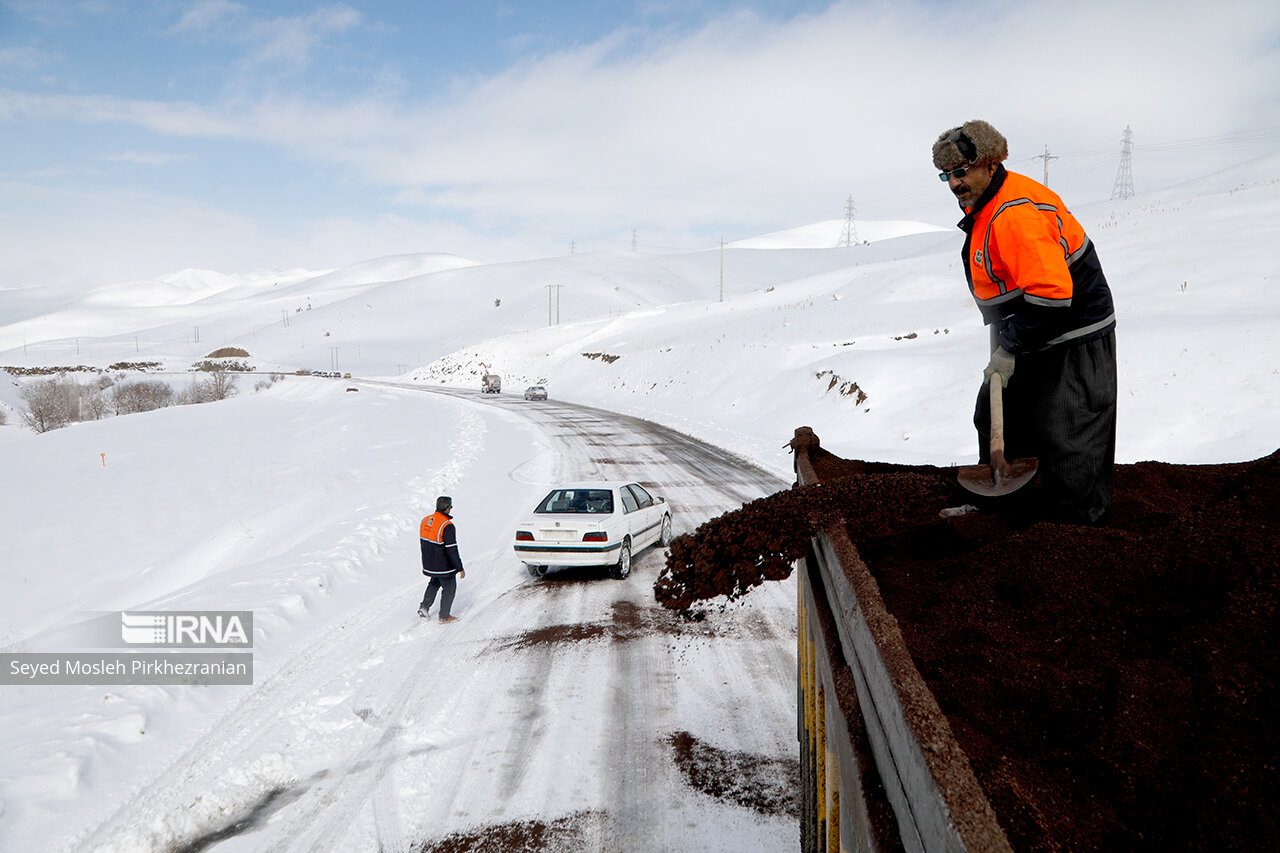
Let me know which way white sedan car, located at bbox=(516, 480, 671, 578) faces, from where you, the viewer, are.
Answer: facing away from the viewer and to the right of the viewer

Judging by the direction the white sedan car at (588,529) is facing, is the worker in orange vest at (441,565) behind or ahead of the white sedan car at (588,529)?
behind

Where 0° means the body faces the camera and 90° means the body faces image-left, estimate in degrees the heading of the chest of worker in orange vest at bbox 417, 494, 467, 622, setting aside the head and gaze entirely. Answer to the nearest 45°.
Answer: approximately 225°

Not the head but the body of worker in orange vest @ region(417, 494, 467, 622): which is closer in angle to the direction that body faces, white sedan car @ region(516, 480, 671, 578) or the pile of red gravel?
the white sedan car

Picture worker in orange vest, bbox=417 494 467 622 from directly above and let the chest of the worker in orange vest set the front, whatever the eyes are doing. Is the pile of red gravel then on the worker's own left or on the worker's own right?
on the worker's own right

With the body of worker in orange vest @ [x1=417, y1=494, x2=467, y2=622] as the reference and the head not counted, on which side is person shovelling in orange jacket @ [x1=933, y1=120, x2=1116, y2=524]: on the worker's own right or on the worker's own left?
on the worker's own right

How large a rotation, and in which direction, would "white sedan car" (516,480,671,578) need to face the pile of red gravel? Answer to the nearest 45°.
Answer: approximately 135° to its right
